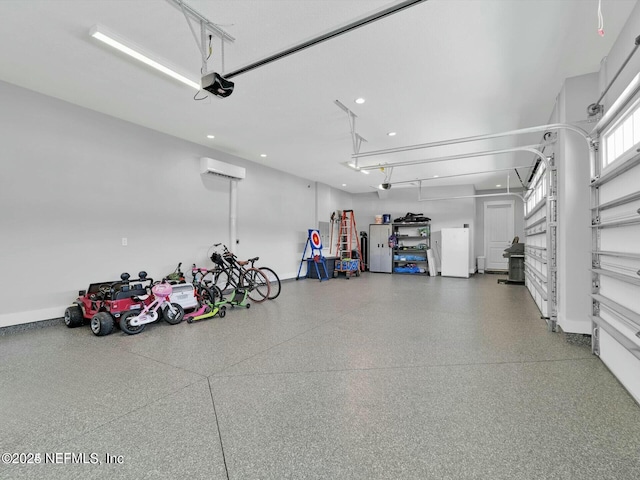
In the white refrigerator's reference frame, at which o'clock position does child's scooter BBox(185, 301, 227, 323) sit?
The child's scooter is roughly at 1 o'clock from the white refrigerator.

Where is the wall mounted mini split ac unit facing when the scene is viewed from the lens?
facing the viewer and to the right of the viewer

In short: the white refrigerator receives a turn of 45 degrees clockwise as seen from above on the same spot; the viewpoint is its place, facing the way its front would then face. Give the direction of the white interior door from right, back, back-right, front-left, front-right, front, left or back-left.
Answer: back

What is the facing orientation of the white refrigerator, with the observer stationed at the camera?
facing the viewer

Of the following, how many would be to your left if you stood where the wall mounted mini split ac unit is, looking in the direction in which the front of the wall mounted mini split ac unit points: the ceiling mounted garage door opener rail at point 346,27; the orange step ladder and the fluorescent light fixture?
1

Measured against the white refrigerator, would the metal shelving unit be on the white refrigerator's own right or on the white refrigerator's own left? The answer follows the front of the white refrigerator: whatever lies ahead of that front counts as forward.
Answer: on the white refrigerator's own right

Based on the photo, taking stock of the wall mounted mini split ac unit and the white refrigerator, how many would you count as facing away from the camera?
0

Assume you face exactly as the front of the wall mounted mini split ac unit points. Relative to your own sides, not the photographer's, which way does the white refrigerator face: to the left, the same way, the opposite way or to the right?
to the right

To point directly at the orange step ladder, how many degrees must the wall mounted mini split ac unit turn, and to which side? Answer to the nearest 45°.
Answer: approximately 90° to its left

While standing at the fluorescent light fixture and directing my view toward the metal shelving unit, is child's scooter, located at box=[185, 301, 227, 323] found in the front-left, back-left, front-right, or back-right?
front-left

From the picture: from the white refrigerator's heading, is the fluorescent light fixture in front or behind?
in front

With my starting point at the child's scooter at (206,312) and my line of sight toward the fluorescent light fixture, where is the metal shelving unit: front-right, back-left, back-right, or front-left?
back-left

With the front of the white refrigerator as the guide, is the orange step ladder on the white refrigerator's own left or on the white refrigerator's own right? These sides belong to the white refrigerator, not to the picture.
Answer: on the white refrigerator's own right

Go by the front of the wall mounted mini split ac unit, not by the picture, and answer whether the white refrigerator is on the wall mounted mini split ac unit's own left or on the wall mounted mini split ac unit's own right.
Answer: on the wall mounted mini split ac unit's own left
